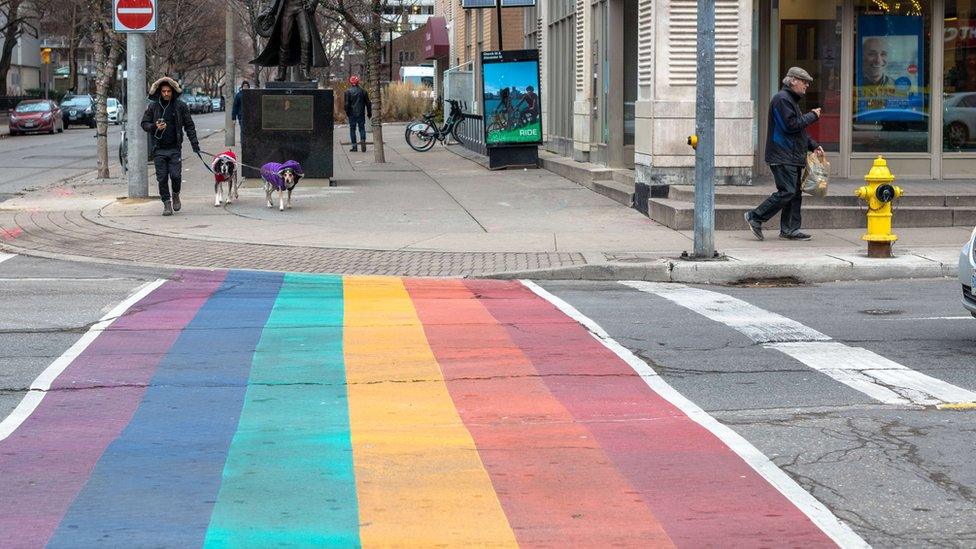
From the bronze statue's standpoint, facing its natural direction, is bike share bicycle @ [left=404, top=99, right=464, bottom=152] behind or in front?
behind

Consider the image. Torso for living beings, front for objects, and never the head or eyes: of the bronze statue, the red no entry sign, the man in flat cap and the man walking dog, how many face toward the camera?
3

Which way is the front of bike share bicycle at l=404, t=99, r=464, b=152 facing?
to the viewer's right

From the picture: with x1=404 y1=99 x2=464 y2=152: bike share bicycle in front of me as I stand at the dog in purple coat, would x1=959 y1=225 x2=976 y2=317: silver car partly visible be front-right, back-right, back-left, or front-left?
back-right

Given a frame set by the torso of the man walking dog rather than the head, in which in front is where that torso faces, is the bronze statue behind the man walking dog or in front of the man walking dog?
behind
